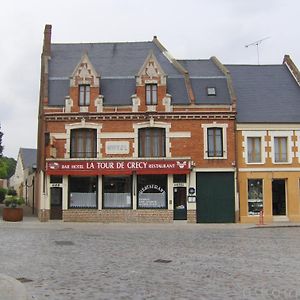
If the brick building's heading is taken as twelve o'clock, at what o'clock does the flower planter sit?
The flower planter is roughly at 3 o'clock from the brick building.

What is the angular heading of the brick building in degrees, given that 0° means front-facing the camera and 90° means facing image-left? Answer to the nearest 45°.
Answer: approximately 0°

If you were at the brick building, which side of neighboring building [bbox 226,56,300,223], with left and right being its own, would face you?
right

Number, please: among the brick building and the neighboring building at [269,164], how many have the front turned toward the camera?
2

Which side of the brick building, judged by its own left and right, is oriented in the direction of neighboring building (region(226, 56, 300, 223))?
left

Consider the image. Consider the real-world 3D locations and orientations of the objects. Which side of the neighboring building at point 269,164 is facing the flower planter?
right

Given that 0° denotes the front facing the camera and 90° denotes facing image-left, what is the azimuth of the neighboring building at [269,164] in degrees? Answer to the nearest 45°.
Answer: approximately 0°
